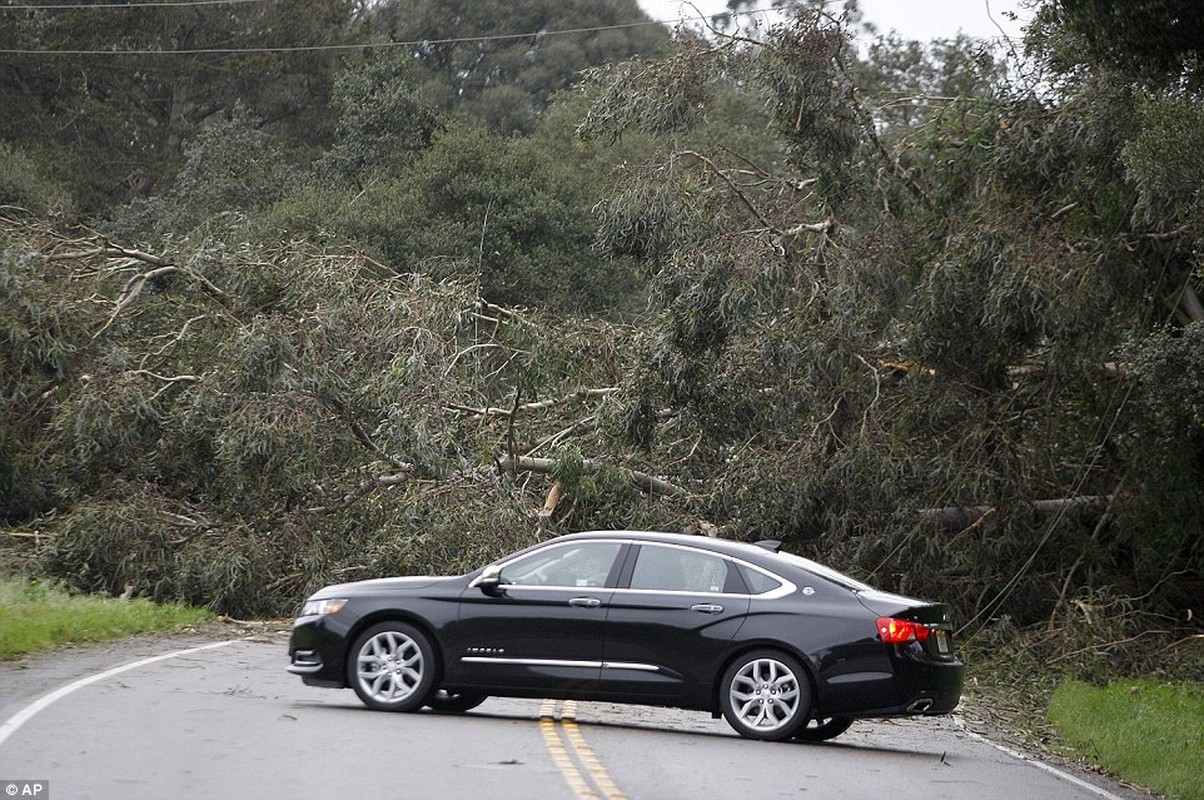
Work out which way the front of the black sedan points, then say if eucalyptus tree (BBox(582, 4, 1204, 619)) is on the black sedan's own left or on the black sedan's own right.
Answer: on the black sedan's own right

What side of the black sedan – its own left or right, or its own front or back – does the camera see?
left

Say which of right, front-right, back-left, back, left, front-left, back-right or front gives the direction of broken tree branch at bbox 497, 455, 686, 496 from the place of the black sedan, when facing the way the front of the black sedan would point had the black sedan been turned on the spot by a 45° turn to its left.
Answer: back-right
